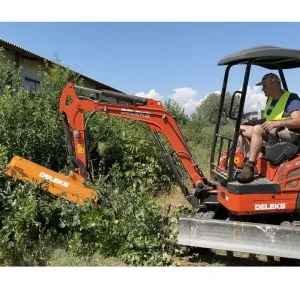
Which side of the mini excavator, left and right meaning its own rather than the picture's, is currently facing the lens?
left

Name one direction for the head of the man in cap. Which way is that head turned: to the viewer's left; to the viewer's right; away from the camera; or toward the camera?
to the viewer's left

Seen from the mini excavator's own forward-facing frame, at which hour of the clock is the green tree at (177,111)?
The green tree is roughly at 3 o'clock from the mini excavator.
